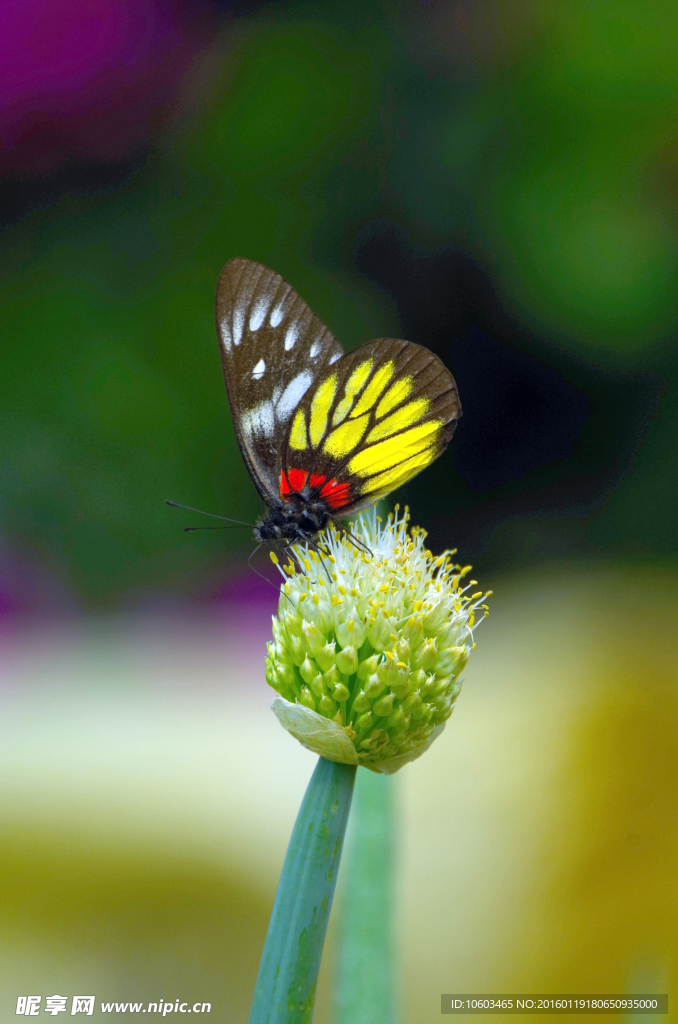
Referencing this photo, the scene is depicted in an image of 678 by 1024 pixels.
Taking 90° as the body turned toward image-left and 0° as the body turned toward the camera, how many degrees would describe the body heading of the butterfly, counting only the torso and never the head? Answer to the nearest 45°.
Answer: approximately 90°
